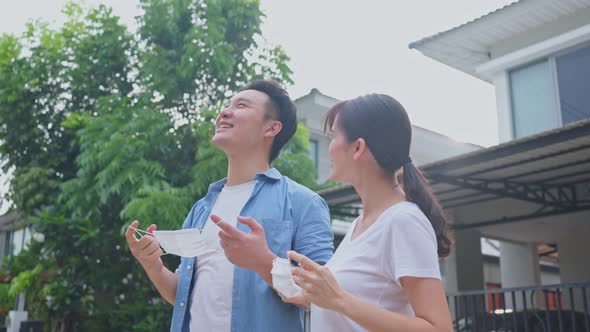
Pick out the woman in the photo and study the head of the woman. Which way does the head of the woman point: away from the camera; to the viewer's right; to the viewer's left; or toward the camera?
to the viewer's left

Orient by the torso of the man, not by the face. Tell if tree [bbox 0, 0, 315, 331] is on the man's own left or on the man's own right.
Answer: on the man's own right

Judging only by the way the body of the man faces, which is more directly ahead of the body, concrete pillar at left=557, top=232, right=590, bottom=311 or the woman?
the woman

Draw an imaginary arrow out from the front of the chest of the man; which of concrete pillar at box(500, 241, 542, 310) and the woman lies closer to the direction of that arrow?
the woman

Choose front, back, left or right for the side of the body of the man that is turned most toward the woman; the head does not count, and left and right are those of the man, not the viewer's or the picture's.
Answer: left

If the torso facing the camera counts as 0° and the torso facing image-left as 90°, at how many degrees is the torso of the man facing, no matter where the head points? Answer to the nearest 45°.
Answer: approximately 45°

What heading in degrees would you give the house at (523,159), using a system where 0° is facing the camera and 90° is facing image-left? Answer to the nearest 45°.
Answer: approximately 45°
